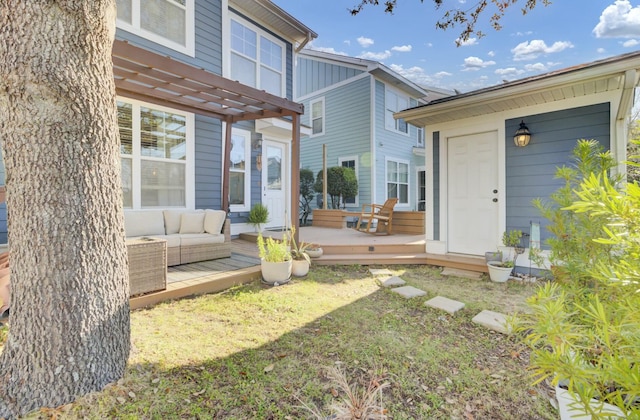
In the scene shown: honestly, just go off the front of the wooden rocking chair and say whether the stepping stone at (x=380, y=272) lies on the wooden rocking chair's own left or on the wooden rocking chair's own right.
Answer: on the wooden rocking chair's own left

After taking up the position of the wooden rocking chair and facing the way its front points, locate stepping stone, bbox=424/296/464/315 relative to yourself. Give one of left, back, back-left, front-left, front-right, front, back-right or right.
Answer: left

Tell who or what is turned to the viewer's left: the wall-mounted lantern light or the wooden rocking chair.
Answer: the wooden rocking chair

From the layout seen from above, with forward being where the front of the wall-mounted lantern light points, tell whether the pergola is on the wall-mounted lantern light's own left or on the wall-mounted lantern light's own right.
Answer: on the wall-mounted lantern light's own right

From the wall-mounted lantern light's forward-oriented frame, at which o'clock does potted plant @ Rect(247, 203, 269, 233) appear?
The potted plant is roughly at 3 o'clock from the wall-mounted lantern light.

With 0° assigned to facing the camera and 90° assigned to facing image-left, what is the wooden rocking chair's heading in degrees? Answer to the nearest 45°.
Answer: approximately 90°

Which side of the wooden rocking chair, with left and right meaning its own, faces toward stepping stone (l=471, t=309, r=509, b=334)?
left

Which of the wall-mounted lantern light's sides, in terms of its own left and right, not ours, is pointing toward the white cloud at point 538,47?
back

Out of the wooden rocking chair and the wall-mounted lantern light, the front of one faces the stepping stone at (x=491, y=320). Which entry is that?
the wall-mounted lantern light

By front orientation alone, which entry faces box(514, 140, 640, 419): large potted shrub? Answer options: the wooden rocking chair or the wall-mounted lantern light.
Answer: the wall-mounted lantern light

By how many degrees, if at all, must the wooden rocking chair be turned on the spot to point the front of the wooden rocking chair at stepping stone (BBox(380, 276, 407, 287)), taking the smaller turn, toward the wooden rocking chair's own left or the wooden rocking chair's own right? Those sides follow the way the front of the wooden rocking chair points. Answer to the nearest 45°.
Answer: approximately 90° to the wooden rocking chair's own left
